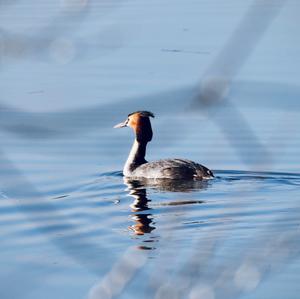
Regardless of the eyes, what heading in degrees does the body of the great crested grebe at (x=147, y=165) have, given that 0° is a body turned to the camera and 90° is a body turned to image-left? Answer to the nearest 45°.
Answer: approximately 90°
